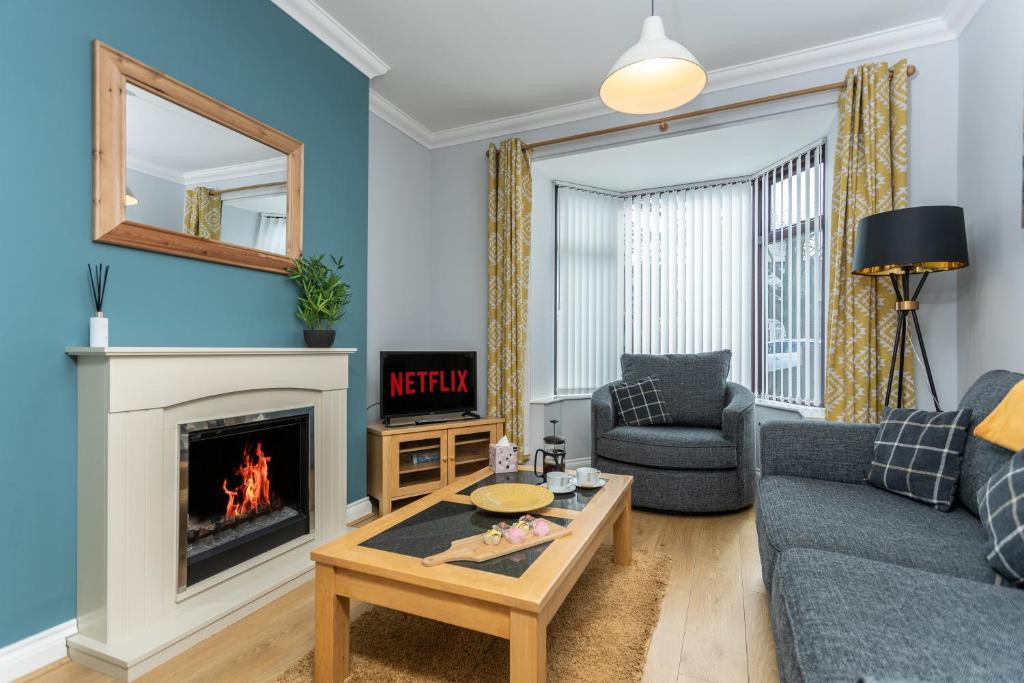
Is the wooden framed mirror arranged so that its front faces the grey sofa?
yes

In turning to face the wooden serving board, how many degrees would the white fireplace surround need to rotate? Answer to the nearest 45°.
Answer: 0° — it already faces it

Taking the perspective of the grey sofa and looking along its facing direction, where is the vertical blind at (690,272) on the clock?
The vertical blind is roughly at 2 o'clock from the grey sofa.

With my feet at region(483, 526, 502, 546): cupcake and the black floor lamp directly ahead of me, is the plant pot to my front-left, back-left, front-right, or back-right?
back-left

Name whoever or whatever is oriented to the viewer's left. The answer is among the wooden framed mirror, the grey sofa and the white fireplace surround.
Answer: the grey sofa

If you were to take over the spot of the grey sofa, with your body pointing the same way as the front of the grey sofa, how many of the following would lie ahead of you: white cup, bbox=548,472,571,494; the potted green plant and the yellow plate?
3

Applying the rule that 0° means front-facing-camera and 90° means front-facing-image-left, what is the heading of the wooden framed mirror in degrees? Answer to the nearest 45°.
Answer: approximately 315°

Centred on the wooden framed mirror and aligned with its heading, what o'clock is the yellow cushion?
The yellow cushion is roughly at 12 o'clock from the wooden framed mirror.

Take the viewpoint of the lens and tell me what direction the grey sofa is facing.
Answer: facing to the left of the viewer
